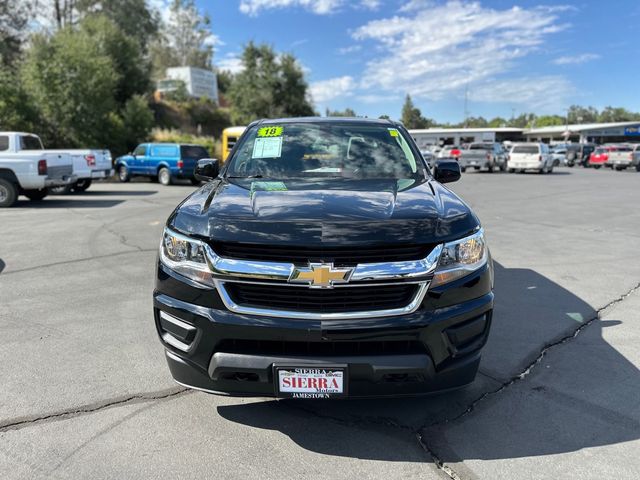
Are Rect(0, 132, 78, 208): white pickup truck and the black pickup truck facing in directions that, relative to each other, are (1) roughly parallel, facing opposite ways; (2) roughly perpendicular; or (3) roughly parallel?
roughly perpendicular

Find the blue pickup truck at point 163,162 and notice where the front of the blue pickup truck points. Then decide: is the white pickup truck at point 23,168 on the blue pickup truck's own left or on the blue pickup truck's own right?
on the blue pickup truck's own left

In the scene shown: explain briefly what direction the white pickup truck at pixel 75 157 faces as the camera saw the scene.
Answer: facing away from the viewer and to the left of the viewer

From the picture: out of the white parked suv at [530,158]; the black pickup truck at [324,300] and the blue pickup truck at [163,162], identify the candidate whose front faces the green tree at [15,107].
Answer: the blue pickup truck

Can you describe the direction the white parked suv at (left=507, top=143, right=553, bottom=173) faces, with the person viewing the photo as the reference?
facing away from the viewer

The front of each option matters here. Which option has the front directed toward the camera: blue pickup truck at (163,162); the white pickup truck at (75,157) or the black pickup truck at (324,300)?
the black pickup truck

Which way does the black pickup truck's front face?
toward the camera

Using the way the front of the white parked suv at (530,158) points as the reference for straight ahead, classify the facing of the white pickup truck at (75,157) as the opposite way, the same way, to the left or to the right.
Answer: to the left

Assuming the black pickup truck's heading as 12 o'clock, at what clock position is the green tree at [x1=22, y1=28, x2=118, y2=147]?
The green tree is roughly at 5 o'clock from the black pickup truck.

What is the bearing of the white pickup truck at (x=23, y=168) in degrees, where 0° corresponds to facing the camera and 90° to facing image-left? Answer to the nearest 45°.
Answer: approximately 135°

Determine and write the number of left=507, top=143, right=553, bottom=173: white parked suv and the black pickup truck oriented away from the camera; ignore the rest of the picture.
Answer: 1

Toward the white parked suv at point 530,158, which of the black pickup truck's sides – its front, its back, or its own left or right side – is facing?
back
